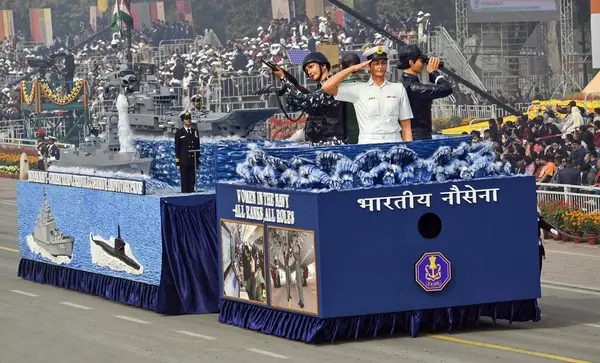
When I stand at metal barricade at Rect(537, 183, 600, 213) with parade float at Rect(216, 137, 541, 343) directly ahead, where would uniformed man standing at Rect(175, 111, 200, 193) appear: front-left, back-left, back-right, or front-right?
front-right
